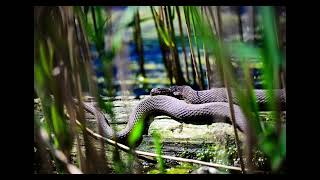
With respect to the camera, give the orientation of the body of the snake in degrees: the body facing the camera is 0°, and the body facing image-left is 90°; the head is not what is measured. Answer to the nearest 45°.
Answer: approximately 90°
